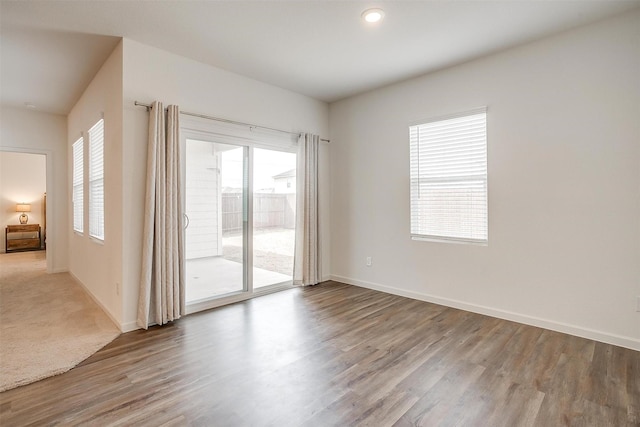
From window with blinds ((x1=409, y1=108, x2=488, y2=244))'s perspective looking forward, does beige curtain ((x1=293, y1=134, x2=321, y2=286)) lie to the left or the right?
on its right

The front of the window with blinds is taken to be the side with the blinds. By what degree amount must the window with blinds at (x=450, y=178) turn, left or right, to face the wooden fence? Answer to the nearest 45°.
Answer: approximately 45° to its right

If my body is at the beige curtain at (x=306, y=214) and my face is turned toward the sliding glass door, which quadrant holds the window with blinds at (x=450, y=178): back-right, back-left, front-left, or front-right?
back-left

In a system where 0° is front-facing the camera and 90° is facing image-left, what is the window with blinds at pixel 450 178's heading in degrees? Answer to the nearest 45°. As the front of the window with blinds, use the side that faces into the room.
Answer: approximately 45°
